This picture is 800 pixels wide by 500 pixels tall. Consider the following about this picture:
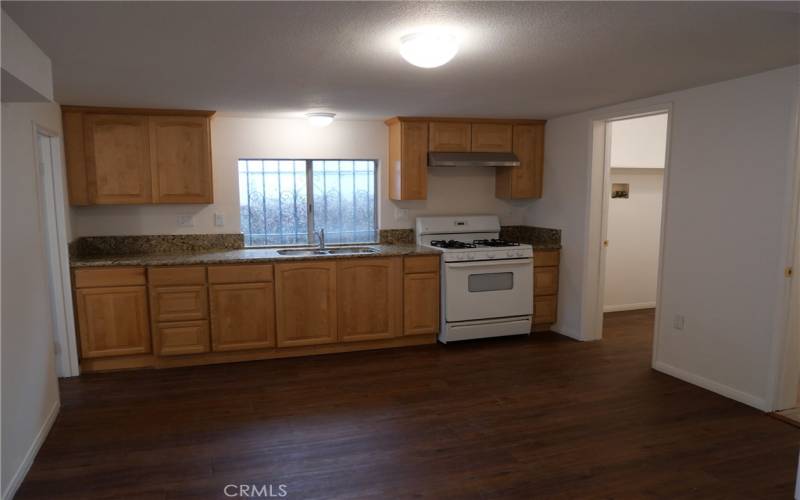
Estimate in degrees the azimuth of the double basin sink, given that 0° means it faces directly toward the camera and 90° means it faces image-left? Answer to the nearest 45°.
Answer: approximately 0°

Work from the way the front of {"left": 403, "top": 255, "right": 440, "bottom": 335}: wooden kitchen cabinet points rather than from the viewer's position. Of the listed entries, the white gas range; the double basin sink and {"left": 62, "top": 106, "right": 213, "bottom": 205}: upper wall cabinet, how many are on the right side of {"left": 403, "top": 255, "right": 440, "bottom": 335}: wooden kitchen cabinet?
2

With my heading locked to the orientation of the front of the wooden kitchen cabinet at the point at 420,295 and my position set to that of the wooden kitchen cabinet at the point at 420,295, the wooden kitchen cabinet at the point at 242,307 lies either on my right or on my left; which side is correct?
on my right

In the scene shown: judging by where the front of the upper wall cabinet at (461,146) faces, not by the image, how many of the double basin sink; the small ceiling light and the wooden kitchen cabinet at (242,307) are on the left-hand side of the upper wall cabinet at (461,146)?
0

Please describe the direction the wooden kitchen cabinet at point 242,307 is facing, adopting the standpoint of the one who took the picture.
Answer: facing the viewer

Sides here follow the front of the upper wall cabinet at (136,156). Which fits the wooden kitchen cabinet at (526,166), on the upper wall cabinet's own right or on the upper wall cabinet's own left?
on the upper wall cabinet's own left

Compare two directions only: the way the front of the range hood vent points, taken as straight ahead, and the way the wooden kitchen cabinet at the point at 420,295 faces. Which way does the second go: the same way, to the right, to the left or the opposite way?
the same way

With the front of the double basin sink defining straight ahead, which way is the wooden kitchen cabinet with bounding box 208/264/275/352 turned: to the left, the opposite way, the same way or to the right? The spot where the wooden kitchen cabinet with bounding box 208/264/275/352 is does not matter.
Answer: the same way

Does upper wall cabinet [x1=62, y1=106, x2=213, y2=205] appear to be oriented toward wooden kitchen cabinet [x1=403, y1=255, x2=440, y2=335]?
no

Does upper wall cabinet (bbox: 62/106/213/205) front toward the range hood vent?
no

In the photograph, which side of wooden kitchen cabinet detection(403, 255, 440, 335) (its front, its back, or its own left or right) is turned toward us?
front

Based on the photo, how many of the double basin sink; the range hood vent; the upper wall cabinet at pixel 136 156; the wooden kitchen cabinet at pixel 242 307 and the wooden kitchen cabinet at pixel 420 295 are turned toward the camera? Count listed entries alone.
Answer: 5

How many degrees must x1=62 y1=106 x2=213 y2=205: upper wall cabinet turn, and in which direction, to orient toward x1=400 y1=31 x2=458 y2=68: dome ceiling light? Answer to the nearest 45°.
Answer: approximately 45° to its left

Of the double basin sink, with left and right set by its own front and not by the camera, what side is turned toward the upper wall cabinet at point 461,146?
left

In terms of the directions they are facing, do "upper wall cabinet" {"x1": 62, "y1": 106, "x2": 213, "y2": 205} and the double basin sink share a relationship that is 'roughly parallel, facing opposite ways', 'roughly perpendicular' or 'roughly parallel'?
roughly parallel

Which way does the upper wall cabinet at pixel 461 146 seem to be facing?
toward the camera

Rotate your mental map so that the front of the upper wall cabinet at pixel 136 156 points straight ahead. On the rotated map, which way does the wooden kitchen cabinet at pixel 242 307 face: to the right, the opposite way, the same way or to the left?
the same way

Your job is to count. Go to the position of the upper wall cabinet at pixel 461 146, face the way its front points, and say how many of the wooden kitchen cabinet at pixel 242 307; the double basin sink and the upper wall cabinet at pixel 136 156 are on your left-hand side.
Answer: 0
